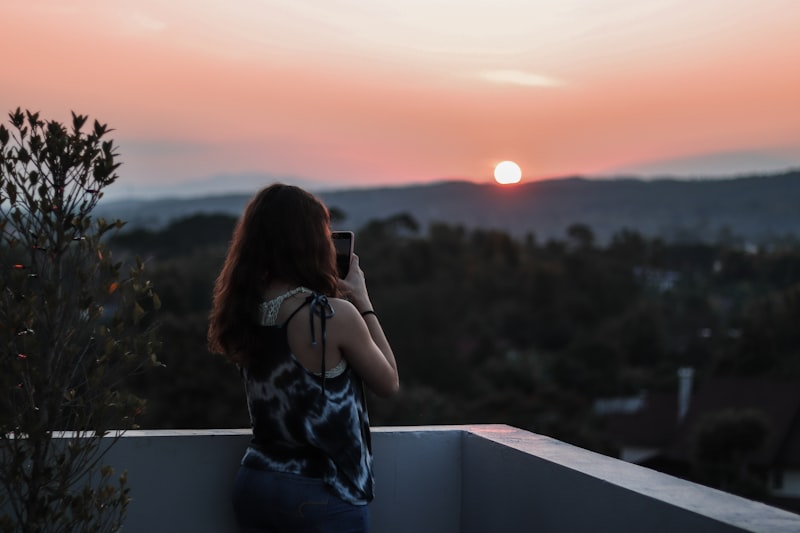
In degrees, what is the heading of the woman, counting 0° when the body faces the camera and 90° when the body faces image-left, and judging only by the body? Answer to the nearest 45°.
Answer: approximately 225°

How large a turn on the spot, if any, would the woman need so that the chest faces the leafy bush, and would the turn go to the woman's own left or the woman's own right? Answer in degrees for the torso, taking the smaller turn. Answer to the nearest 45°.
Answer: approximately 135° to the woman's own left

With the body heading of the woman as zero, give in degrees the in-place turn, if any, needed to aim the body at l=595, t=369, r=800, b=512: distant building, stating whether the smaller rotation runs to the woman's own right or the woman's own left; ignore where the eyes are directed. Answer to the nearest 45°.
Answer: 0° — they already face it

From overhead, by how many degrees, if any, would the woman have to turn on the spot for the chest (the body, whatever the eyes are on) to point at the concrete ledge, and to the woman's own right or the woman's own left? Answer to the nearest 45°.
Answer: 0° — they already face it

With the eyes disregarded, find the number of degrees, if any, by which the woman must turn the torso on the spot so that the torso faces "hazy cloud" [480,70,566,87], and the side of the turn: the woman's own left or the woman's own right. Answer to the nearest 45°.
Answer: approximately 45° to the woman's own left

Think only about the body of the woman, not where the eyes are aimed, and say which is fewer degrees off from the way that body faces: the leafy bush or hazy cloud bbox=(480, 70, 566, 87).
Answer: the hazy cloud
